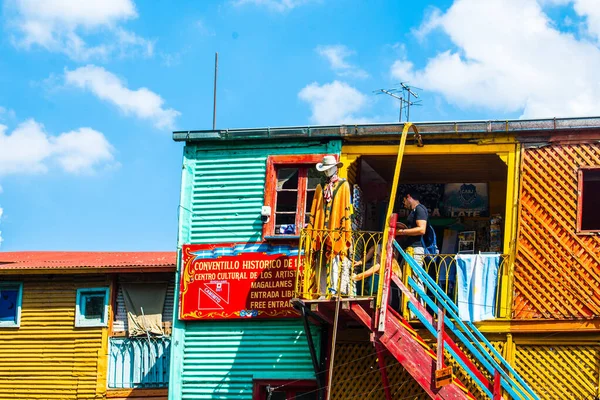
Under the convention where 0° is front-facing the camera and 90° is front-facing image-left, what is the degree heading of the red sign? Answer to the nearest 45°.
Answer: approximately 0°

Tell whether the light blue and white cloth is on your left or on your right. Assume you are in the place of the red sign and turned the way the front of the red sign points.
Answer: on your left

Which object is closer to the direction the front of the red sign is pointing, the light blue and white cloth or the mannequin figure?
the mannequin figure

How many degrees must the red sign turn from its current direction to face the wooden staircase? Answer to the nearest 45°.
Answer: approximately 45° to its left
